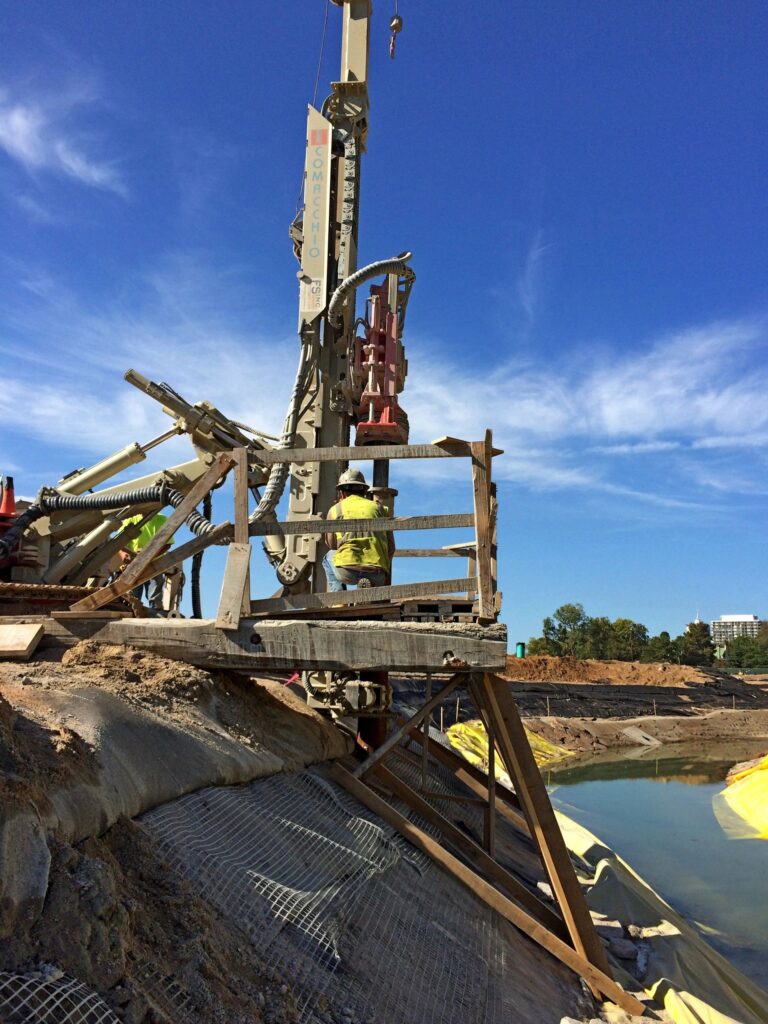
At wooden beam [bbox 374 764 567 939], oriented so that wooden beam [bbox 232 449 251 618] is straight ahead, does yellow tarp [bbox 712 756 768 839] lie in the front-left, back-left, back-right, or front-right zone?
back-right

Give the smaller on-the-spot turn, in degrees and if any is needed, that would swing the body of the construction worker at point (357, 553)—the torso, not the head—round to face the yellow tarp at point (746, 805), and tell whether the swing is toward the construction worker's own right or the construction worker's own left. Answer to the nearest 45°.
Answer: approximately 45° to the construction worker's own right

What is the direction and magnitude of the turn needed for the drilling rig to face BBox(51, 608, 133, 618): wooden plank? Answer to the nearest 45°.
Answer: approximately 135° to its right

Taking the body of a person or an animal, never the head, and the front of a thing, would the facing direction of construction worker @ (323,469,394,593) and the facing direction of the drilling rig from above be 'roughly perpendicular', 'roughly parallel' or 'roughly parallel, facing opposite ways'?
roughly perpendicular

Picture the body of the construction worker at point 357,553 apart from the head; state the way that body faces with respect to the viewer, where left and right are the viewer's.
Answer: facing away from the viewer

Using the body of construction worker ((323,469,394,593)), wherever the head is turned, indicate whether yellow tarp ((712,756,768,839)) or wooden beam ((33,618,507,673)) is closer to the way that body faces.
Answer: the yellow tarp

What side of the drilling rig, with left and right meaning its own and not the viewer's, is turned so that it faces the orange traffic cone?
back

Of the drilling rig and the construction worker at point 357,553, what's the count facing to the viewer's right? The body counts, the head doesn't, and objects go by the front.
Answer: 1

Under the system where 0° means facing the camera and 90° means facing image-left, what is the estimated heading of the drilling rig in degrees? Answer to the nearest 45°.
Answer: approximately 270°

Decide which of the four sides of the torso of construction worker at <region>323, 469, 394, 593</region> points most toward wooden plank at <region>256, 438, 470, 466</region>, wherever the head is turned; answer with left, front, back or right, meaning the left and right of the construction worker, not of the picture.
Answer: back

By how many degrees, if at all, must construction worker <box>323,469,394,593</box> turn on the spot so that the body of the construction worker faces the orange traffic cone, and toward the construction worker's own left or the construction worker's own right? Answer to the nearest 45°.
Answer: approximately 45° to the construction worker's own left
